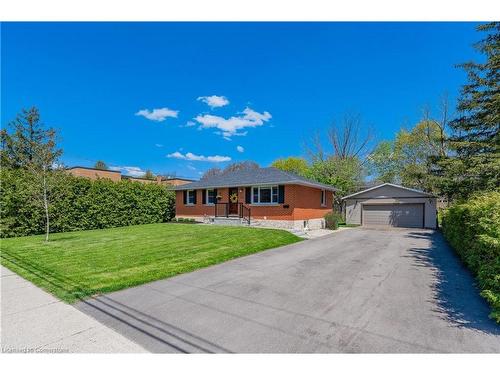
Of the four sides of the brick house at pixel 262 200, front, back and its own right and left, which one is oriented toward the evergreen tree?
left

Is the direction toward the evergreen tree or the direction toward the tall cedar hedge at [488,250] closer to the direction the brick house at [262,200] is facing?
the tall cedar hedge

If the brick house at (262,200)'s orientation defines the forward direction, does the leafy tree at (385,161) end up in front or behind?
behind

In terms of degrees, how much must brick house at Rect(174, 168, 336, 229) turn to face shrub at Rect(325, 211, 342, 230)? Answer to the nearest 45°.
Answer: approximately 135° to its left

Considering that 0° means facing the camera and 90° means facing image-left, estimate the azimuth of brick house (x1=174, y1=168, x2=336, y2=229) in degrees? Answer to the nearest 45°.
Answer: approximately 45°

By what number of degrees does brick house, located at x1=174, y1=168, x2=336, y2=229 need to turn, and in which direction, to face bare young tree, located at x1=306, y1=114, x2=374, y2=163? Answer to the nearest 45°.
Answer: approximately 180°

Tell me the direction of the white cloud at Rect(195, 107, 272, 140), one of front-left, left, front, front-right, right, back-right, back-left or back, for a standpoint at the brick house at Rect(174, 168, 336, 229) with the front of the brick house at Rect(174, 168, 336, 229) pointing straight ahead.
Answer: back-right
